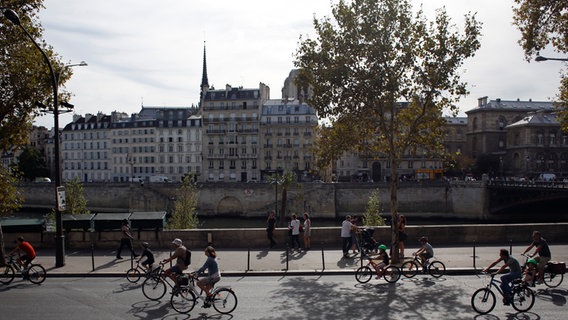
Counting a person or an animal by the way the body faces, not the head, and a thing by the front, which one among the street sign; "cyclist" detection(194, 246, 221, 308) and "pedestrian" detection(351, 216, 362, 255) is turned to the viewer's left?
the cyclist

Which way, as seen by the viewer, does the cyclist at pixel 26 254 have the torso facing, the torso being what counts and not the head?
to the viewer's left

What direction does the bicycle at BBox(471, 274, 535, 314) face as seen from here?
to the viewer's left

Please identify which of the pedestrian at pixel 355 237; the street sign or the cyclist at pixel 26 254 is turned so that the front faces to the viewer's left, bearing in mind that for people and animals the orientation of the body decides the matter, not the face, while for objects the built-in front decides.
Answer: the cyclist

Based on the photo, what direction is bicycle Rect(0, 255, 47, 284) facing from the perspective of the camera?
to the viewer's left
